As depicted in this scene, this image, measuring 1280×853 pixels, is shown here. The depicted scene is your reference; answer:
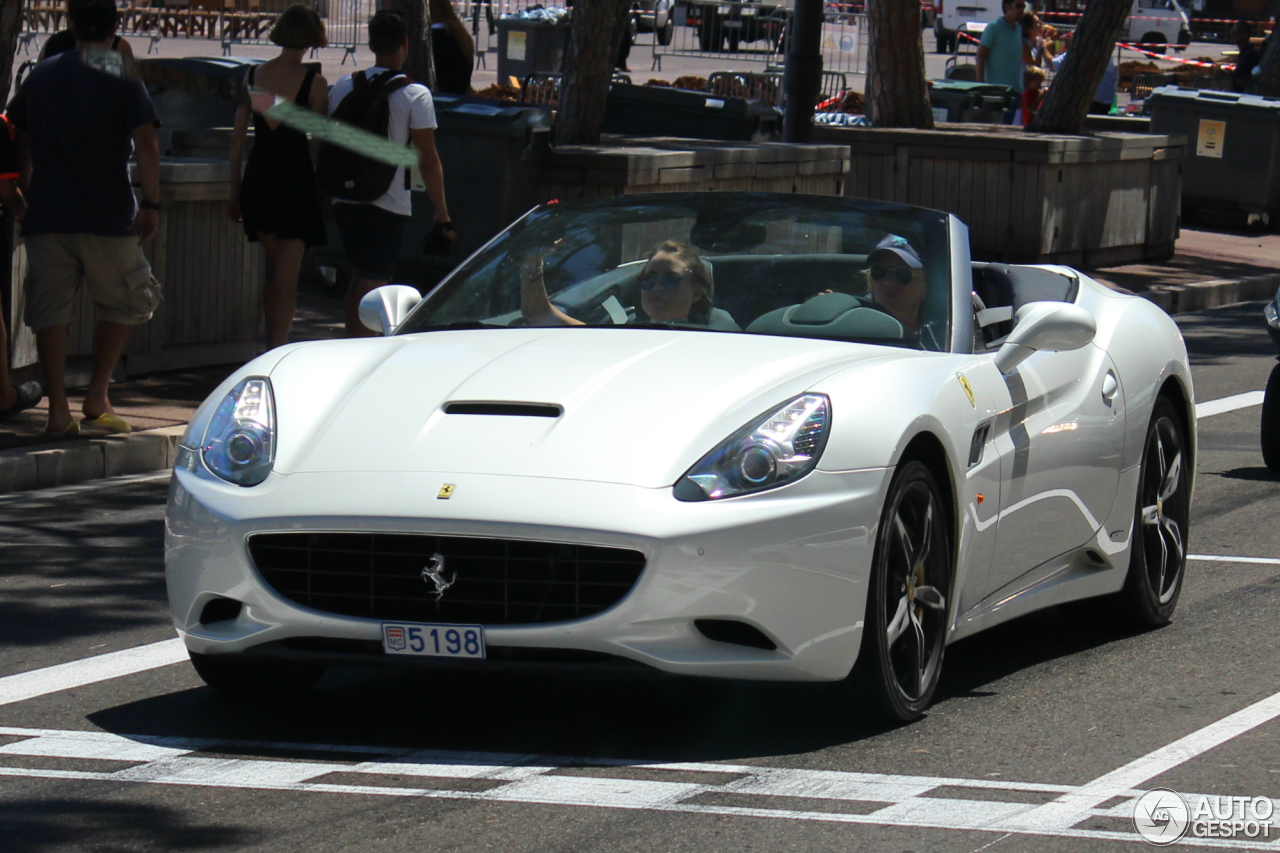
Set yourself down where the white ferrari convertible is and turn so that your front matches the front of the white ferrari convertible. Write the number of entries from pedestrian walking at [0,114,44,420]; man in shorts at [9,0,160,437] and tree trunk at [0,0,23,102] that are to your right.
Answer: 3

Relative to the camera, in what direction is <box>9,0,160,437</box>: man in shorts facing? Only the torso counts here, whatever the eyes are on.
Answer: away from the camera

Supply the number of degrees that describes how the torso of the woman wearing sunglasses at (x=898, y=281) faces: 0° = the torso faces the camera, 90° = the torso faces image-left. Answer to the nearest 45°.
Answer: approximately 45°

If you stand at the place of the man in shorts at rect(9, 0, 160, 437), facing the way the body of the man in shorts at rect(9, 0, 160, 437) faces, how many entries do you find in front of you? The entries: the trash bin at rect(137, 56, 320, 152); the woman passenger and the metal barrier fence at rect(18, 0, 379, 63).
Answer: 2

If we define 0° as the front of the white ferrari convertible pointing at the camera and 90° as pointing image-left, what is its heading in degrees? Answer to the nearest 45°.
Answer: approximately 45°

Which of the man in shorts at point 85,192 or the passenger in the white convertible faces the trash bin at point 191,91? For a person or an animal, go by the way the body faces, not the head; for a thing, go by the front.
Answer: the man in shorts

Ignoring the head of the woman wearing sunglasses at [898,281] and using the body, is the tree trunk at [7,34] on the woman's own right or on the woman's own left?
on the woman's own right
